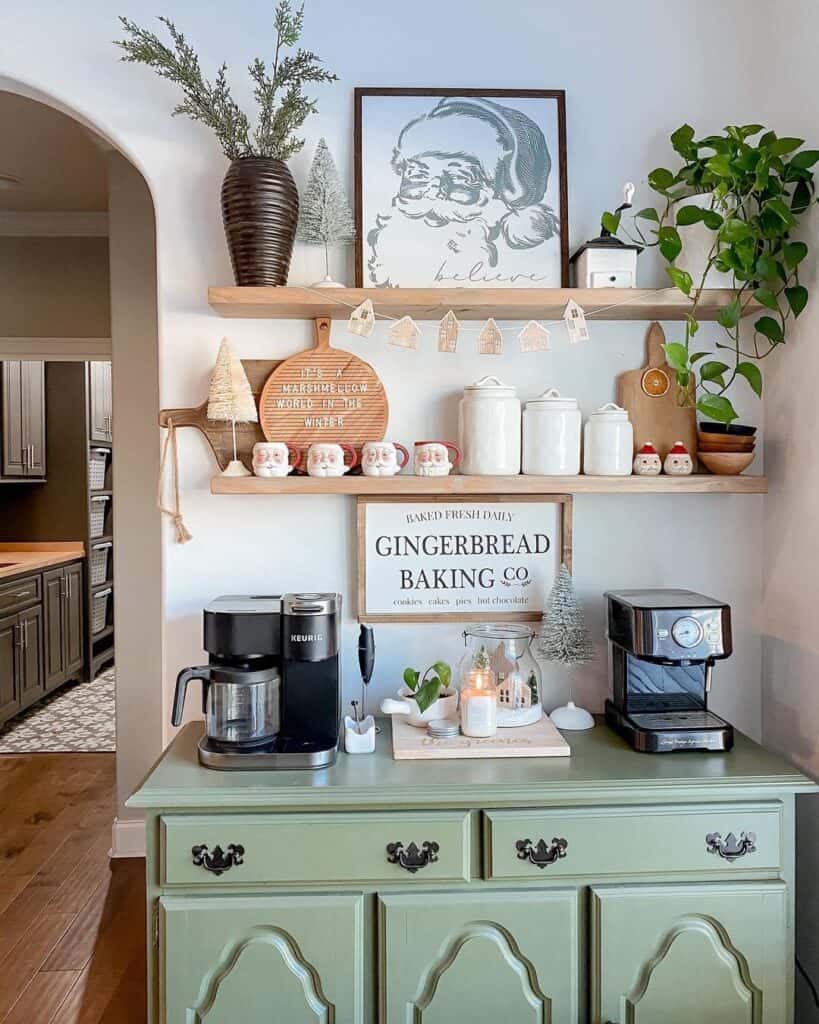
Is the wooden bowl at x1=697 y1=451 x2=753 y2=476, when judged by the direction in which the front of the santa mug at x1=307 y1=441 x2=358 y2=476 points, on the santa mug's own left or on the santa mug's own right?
on the santa mug's own left

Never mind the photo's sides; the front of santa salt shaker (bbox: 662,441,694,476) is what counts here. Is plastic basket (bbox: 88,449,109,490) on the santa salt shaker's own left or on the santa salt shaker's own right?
on the santa salt shaker's own right

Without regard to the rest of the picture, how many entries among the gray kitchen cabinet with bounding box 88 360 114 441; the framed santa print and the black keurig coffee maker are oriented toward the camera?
3

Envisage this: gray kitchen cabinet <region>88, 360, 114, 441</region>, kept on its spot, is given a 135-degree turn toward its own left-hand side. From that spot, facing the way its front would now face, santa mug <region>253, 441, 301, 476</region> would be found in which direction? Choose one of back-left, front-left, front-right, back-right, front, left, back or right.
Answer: back-right

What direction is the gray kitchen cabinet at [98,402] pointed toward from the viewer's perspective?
toward the camera

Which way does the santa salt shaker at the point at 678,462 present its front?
toward the camera

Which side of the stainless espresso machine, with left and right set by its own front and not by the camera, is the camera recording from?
front

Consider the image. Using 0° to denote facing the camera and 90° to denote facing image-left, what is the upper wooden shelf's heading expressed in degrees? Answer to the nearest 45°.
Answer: approximately 0°

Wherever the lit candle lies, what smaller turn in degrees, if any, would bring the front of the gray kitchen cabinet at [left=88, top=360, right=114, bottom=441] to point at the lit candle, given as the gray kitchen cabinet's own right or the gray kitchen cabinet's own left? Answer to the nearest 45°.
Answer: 0° — it already faces it

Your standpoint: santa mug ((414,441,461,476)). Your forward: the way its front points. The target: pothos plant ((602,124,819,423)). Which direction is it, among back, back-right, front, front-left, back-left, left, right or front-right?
left

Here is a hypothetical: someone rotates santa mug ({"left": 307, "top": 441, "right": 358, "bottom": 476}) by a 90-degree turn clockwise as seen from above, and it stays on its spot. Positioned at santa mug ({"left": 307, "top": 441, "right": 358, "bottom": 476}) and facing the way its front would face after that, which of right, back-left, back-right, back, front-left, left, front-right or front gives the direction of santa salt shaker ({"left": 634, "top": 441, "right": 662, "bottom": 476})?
back

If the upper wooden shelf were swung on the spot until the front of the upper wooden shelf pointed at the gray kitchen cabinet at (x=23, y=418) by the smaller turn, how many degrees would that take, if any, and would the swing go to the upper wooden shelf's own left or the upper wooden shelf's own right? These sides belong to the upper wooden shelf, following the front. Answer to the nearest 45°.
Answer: approximately 135° to the upper wooden shelf's own right
